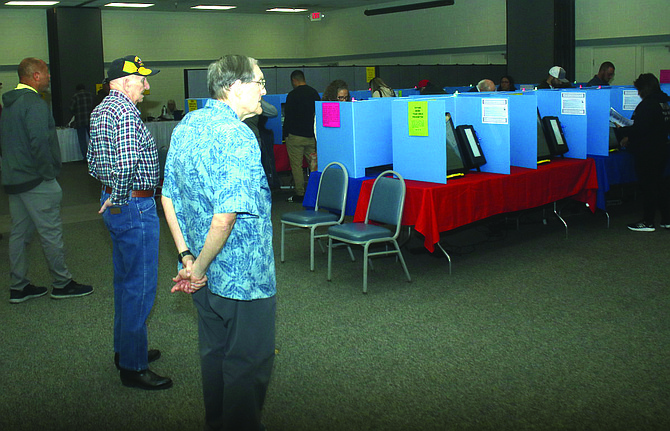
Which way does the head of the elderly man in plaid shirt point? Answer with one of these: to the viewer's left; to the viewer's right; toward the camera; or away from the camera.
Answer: to the viewer's right

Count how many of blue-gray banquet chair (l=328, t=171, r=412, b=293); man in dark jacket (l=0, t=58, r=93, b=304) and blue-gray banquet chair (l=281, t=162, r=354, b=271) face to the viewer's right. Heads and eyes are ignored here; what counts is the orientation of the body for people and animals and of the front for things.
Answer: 1

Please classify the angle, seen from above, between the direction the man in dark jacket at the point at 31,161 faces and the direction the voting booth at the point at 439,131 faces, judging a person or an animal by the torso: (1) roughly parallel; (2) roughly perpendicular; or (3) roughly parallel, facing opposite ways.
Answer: roughly perpendicular

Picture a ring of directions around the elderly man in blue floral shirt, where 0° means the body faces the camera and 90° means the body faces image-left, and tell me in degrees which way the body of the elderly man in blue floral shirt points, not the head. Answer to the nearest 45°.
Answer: approximately 225°

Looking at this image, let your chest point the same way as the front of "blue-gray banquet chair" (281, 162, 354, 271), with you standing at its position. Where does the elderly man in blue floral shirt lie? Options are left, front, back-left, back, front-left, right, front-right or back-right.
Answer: front-left

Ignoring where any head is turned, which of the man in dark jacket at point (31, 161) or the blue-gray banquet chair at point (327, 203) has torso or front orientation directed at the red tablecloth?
the man in dark jacket

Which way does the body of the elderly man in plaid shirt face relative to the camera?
to the viewer's right

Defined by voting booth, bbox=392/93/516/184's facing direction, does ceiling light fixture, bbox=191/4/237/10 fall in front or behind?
behind
